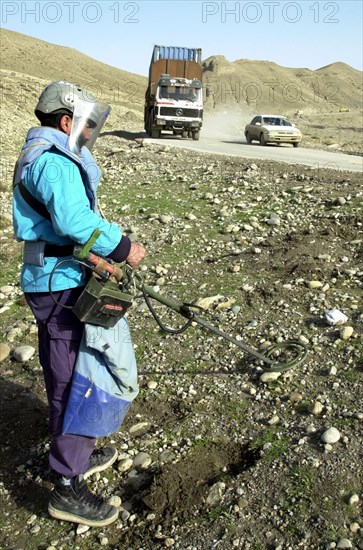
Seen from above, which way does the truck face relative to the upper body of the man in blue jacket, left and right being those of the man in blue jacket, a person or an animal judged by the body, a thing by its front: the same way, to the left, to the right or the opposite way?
to the right

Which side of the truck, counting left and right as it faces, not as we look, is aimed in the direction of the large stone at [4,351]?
front

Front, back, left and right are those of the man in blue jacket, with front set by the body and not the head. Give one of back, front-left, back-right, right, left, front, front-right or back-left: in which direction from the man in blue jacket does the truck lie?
left

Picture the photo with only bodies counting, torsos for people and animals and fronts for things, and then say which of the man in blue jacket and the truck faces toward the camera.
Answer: the truck

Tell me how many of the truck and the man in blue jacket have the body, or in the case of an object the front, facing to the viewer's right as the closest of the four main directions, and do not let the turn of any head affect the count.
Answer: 1

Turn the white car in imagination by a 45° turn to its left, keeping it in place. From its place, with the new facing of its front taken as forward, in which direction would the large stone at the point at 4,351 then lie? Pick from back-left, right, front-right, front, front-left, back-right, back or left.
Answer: right

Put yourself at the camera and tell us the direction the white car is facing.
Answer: facing the viewer and to the right of the viewer

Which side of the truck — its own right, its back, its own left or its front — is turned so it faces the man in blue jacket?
front

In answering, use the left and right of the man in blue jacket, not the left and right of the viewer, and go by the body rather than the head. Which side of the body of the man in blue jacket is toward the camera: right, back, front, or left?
right

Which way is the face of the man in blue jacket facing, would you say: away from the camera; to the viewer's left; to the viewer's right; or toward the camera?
to the viewer's right

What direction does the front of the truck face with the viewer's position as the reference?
facing the viewer

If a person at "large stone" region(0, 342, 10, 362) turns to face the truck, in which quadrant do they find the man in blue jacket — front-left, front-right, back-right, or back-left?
back-right
